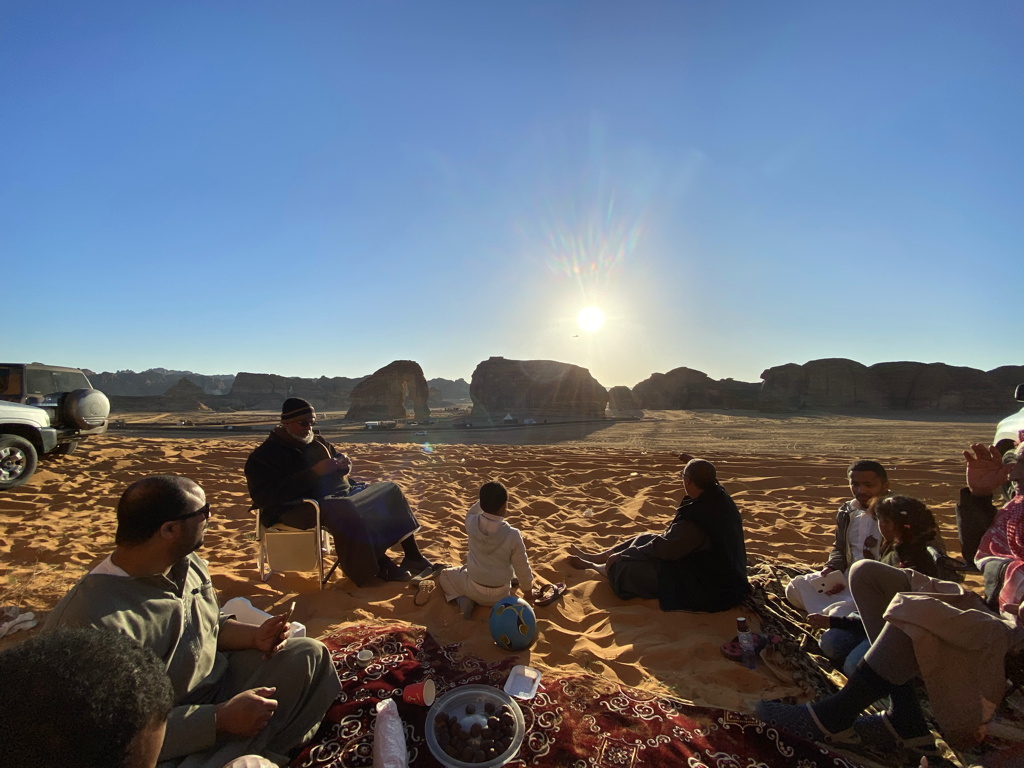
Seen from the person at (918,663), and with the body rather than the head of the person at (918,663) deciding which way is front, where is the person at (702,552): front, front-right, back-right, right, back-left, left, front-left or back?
front-right

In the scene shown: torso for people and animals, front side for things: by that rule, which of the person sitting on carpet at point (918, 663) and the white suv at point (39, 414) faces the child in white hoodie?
the person sitting on carpet

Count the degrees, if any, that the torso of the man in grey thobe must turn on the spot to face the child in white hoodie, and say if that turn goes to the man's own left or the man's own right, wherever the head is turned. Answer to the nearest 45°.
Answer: approximately 90° to the man's own left

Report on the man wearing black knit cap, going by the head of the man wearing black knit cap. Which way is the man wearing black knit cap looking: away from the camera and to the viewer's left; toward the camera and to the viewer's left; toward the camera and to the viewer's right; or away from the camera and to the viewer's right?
toward the camera and to the viewer's right

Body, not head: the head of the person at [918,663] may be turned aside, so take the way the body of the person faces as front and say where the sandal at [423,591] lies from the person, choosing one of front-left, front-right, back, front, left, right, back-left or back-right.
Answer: front

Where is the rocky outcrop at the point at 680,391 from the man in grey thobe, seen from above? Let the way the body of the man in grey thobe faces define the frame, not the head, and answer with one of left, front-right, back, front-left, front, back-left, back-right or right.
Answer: left

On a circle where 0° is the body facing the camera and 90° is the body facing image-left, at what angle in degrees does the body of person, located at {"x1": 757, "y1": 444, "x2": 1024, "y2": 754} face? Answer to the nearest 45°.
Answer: approximately 90°

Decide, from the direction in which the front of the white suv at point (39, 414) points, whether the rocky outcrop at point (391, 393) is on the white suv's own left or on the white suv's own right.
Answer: on the white suv's own right

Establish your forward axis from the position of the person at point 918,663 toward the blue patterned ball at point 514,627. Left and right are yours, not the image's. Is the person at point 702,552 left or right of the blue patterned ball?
right

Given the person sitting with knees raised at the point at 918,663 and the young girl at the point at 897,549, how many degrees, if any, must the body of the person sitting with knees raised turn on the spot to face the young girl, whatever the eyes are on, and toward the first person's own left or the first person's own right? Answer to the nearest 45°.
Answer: approximately 90° to the first person's own right

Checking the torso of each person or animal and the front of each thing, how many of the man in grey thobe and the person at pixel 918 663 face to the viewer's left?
1
